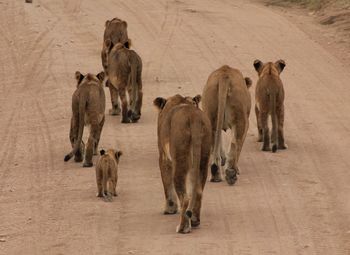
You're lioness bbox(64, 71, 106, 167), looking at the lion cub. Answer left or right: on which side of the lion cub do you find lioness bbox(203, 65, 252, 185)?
left

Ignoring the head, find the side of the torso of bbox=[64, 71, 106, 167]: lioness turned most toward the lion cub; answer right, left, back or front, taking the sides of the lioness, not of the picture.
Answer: back

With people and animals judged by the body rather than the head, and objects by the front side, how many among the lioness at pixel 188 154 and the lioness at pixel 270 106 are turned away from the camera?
2

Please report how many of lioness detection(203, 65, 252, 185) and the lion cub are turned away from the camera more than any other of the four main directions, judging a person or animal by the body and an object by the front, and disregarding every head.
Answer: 2

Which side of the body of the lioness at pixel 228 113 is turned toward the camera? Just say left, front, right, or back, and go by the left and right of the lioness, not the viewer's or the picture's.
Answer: back

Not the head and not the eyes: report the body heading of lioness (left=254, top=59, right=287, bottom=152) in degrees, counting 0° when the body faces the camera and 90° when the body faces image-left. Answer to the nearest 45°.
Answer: approximately 180°

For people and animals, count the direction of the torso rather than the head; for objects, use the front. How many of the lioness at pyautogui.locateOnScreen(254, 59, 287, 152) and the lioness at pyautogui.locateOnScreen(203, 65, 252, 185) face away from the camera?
2

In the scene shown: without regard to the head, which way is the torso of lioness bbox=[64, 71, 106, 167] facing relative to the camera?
away from the camera

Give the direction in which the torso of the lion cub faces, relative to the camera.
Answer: away from the camera

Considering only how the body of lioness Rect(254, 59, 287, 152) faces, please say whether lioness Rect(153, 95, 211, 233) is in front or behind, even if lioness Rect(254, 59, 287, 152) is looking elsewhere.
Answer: behind

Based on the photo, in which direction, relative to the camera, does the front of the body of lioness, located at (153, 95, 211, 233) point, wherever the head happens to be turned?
away from the camera
